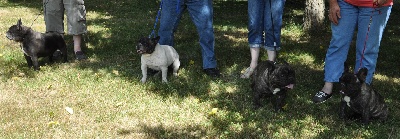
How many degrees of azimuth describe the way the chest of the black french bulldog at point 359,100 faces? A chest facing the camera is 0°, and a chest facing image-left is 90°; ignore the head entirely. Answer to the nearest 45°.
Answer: approximately 45°

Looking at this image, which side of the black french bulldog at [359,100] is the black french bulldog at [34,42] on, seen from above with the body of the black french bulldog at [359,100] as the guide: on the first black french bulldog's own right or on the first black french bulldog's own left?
on the first black french bulldog's own right

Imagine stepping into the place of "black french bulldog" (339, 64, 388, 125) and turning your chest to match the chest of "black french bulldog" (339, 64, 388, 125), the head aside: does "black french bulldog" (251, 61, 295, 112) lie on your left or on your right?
on your right

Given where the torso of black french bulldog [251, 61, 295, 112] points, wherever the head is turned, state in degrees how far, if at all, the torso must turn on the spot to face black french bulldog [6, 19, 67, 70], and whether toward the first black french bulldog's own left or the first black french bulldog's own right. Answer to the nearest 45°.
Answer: approximately 135° to the first black french bulldog's own right

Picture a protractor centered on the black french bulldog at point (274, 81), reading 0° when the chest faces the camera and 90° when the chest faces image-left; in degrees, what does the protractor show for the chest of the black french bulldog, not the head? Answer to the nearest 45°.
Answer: approximately 315°
